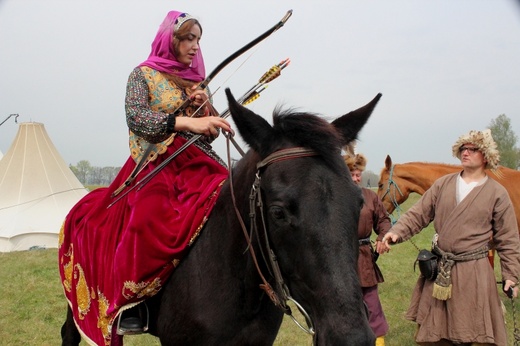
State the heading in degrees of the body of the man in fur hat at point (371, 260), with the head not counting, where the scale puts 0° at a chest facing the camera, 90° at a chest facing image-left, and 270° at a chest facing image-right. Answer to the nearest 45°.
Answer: approximately 45°

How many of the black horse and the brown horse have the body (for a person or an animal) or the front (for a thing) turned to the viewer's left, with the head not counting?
1

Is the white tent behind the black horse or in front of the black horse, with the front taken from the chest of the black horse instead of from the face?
behind

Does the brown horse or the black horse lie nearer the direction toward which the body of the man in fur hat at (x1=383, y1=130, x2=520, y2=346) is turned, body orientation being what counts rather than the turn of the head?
the black horse

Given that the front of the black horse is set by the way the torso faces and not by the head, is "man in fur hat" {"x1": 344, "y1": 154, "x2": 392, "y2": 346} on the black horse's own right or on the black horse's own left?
on the black horse's own left

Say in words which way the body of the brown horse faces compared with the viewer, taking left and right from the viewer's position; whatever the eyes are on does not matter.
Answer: facing to the left of the viewer

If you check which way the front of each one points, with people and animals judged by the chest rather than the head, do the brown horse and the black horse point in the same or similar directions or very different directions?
very different directions
